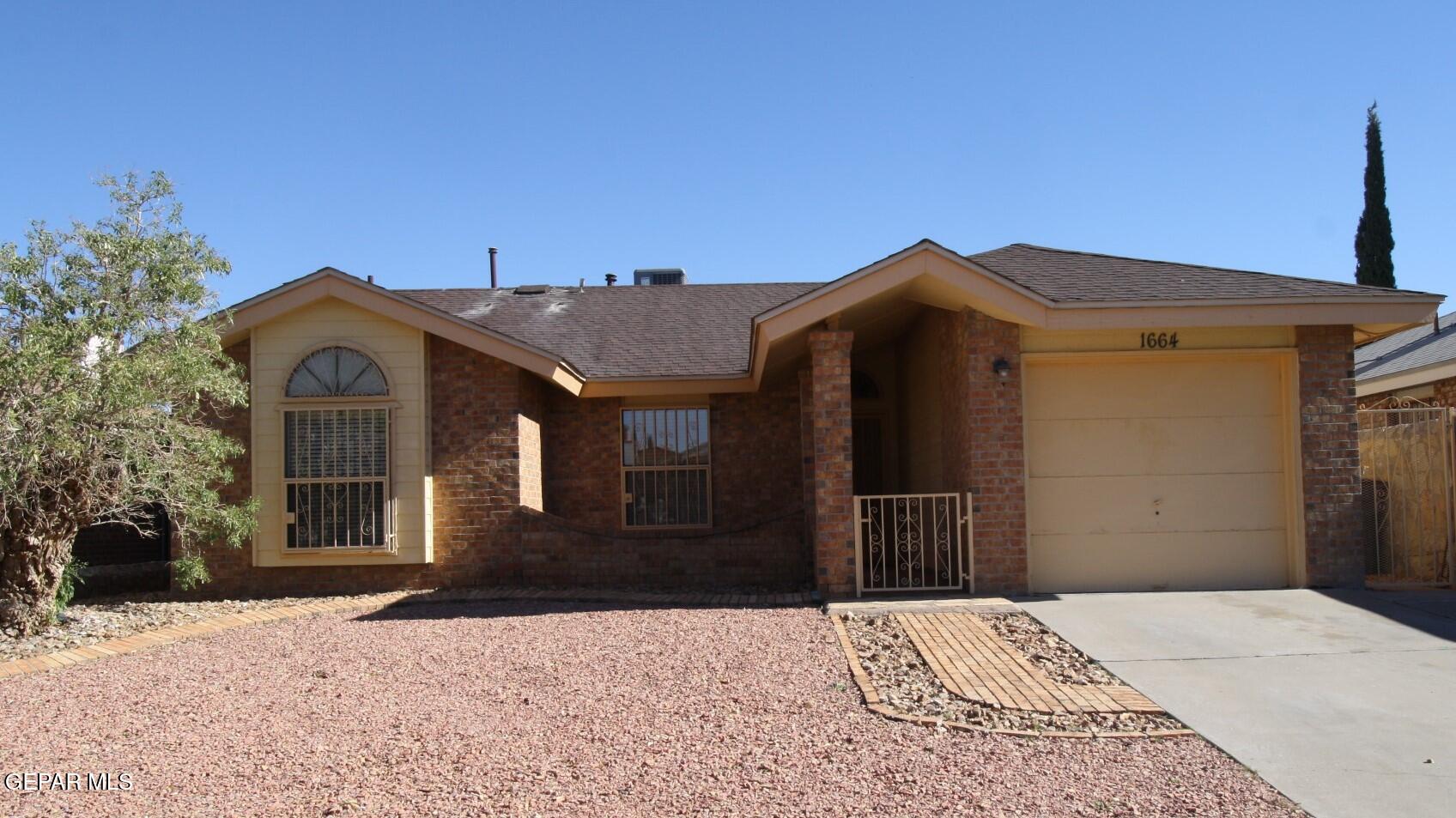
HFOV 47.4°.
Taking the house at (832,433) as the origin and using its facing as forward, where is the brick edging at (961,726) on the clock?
The brick edging is roughly at 12 o'clock from the house.

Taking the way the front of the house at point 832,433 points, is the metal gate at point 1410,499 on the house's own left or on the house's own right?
on the house's own left

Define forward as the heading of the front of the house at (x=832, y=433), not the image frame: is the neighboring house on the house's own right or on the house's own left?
on the house's own left

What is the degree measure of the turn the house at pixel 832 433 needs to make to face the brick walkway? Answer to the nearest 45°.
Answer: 0° — it already faces it

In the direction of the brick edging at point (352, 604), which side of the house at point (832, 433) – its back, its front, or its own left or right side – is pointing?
right

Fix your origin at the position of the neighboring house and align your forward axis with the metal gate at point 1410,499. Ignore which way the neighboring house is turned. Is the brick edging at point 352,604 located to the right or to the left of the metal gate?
right

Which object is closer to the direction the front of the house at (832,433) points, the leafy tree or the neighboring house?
the leafy tree

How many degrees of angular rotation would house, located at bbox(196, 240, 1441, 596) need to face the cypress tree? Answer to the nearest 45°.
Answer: approximately 135° to its left

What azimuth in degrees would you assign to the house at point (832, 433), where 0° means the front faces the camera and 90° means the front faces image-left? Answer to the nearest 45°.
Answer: approximately 0°

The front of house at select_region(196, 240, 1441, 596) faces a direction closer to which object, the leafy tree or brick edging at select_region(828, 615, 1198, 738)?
the brick edging
